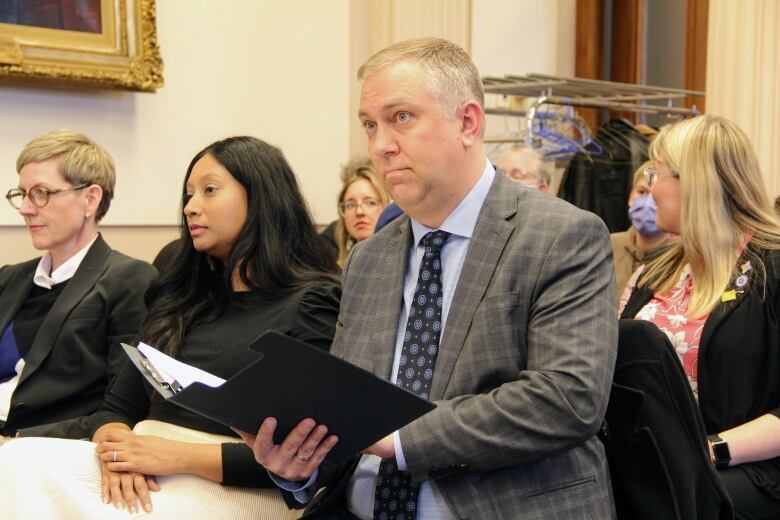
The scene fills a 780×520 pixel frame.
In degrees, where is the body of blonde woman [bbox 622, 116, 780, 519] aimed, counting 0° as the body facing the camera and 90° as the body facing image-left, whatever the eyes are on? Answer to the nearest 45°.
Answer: approximately 45°

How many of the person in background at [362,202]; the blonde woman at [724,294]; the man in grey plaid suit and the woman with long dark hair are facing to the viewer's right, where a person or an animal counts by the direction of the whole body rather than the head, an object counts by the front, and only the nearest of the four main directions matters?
0

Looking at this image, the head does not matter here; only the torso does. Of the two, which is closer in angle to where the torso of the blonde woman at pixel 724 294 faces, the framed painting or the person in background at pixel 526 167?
the framed painting

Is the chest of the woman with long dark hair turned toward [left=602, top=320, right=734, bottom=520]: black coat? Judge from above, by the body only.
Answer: no

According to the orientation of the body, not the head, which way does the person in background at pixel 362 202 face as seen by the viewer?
toward the camera

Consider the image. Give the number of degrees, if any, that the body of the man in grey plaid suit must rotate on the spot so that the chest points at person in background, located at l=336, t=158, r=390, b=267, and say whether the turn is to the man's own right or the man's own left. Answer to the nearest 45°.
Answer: approximately 135° to the man's own right

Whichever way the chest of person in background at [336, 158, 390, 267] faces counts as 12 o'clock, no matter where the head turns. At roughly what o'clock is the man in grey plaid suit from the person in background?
The man in grey plaid suit is roughly at 12 o'clock from the person in background.

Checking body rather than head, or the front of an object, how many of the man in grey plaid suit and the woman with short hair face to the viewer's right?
0

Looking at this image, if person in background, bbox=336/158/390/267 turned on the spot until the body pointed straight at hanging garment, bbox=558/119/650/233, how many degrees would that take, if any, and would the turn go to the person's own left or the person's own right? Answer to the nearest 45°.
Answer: approximately 90° to the person's own left

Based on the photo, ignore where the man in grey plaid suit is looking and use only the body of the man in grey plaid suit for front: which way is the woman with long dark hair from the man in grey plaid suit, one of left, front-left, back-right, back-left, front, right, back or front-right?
right

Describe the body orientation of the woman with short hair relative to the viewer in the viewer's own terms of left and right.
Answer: facing the viewer and to the left of the viewer

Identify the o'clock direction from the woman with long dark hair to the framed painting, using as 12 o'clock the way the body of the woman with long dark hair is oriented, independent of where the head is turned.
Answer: The framed painting is roughly at 4 o'clock from the woman with long dark hair.

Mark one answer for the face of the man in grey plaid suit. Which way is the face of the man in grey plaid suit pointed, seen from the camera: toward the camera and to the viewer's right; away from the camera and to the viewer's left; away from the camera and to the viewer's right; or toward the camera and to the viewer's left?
toward the camera and to the viewer's left

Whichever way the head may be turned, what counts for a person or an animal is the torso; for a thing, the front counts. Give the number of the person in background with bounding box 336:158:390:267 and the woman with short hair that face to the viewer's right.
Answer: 0
